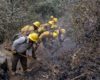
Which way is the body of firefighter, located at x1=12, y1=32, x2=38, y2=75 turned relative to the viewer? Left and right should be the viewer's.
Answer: facing to the right of the viewer
